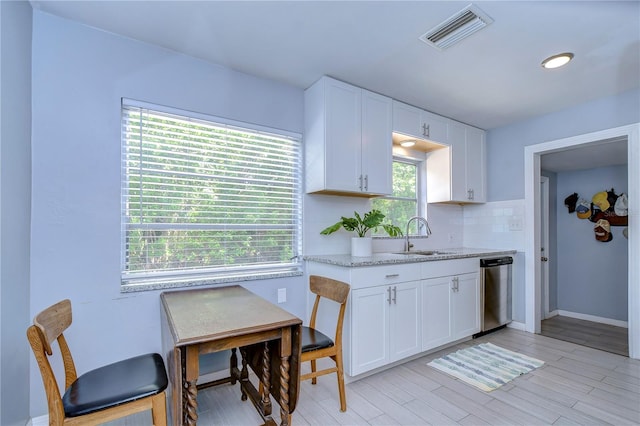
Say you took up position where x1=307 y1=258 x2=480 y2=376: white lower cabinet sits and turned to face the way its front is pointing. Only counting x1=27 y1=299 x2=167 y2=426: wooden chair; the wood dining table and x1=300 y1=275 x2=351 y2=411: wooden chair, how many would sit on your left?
0

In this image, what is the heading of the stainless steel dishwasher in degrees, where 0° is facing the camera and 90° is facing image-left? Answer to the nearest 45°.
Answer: approximately 315°

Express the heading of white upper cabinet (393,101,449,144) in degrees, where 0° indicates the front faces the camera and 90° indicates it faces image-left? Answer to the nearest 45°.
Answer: approximately 315°

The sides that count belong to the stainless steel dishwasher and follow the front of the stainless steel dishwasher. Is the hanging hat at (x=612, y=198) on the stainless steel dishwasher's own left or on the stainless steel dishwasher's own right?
on the stainless steel dishwasher's own left

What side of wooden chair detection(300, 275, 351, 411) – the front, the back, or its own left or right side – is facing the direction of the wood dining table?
front

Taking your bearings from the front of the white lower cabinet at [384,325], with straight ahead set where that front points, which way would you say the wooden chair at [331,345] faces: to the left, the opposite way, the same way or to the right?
to the right

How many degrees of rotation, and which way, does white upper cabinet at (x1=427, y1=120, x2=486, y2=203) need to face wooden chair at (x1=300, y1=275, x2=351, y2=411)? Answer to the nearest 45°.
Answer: approximately 45° to its right

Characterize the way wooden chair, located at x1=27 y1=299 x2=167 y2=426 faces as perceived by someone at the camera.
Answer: facing to the right of the viewer

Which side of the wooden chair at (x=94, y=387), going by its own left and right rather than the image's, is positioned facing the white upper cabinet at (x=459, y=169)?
front

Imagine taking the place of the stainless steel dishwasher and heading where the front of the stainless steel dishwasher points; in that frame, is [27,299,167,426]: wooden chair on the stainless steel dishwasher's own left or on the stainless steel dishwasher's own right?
on the stainless steel dishwasher's own right

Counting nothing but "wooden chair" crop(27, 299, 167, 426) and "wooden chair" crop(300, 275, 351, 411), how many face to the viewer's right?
1

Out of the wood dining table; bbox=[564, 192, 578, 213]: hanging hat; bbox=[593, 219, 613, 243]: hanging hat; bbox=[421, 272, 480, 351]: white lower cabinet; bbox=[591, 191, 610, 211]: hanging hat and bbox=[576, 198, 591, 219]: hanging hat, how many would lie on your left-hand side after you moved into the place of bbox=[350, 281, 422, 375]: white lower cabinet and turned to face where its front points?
5

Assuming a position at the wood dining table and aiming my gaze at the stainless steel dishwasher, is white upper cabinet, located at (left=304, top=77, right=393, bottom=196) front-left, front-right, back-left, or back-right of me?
front-left

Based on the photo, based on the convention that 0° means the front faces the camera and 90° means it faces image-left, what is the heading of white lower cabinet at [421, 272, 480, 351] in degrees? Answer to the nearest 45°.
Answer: approximately 315°

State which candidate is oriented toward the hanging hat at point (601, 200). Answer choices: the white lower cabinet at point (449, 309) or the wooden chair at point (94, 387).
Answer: the wooden chair

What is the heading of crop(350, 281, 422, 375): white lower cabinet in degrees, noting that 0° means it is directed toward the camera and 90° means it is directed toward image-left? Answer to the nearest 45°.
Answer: approximately 315°

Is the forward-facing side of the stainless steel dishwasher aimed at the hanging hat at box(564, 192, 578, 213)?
no

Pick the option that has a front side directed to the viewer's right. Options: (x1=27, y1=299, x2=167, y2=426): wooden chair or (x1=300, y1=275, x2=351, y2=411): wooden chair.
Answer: (x1=27, y1=299, x2=167, y2=426): wooden chair
